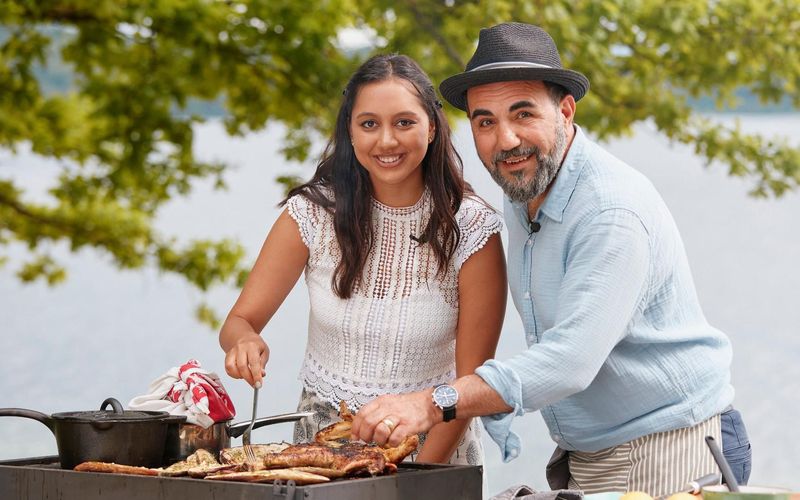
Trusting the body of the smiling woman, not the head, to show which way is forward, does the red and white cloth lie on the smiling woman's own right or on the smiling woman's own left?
on the smiling woman's own right

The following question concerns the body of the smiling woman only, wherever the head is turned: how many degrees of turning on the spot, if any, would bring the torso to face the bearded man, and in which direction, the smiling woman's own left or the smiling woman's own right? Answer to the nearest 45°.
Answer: approximately 45° to the smiling woman's own left

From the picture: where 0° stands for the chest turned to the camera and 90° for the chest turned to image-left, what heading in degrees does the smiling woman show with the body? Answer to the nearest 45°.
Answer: approximately 0°

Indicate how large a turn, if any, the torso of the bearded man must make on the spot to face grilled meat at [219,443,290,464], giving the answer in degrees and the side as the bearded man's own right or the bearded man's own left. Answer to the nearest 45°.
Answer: approximately 45° to the bearded man's own right

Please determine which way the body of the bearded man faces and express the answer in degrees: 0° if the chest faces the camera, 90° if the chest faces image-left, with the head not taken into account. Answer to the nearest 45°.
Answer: approximately 45°
